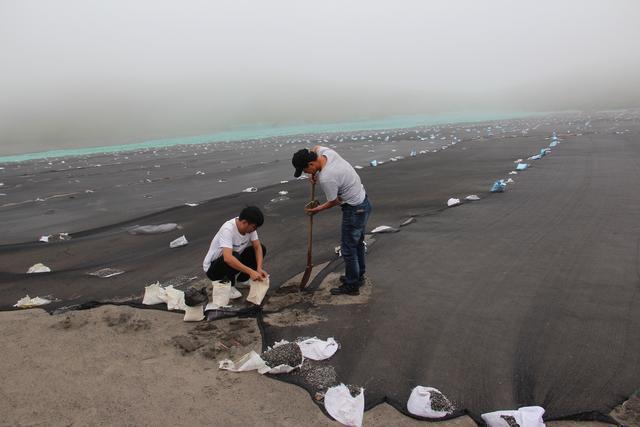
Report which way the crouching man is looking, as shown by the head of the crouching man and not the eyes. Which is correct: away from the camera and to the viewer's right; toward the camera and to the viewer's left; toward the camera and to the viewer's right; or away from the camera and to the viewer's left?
toward the camera and to the viewer's right

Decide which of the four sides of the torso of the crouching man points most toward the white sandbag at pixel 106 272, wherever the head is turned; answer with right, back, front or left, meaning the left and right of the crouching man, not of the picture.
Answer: back

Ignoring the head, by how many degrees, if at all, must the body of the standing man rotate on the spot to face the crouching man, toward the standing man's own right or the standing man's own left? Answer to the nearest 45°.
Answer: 0° — they already face them

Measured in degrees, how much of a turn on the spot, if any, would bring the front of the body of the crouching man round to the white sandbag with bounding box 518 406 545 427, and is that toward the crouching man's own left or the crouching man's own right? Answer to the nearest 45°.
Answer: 0° — they already face it

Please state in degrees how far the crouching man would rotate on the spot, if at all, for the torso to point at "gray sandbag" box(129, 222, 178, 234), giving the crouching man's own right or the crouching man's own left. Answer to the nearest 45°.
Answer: approximately 135° to the crouching man's own left

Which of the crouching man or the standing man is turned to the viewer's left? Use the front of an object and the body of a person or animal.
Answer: the standing man

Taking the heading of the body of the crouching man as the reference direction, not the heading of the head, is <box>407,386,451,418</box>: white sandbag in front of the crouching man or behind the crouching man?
in front

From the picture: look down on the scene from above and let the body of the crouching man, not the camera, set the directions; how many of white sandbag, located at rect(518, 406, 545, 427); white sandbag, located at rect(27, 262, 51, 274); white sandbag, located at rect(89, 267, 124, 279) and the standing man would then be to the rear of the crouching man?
2

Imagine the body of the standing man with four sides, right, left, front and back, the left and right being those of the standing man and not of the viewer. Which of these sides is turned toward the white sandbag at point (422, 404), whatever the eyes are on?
left

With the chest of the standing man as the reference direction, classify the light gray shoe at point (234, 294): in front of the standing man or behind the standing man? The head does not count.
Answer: in front

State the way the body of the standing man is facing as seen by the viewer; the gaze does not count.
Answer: to the viewer's left

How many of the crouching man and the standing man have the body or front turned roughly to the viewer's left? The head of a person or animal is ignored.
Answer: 1

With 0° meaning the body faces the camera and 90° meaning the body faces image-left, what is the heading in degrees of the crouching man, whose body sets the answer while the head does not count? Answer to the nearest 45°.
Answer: approximately 315°
